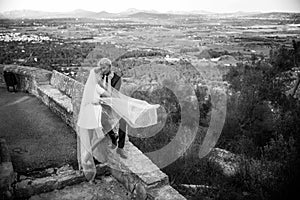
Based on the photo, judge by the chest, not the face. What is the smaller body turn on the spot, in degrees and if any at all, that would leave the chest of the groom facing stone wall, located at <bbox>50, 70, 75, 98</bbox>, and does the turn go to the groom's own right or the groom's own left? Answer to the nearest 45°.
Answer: approximately 135° to the groom's own right

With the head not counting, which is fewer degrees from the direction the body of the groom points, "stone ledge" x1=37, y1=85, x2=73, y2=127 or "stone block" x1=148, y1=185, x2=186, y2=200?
the stone block

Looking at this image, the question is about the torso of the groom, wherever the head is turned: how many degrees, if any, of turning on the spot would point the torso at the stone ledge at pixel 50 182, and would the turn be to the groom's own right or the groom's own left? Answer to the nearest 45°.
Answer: approximately 45° to the groom's own right

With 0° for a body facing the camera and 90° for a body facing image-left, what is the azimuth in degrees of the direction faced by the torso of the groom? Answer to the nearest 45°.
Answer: approximately 45°

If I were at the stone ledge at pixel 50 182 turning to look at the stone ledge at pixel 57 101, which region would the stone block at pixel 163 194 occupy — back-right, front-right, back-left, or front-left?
back-right

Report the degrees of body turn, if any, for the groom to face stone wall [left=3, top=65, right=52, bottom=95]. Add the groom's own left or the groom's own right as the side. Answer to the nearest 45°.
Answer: approximately 90° to the groom's own right
